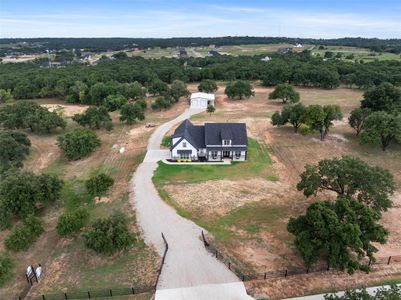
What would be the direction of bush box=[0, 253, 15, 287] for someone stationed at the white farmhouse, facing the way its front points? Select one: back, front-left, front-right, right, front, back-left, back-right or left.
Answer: front-right

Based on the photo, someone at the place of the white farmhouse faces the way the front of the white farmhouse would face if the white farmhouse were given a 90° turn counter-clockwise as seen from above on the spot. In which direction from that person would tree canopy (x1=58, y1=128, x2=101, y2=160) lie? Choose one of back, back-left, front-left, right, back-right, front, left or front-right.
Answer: back

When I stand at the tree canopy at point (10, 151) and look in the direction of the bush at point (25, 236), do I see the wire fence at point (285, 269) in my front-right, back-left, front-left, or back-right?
front-left

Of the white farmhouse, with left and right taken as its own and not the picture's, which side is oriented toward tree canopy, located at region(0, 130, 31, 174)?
right

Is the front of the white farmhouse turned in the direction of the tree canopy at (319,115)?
no

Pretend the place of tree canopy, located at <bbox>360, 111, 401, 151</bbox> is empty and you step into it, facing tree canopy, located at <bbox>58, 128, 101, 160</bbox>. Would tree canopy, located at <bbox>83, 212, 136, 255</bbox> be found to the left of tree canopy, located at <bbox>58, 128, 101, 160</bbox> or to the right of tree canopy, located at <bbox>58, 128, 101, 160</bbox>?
left

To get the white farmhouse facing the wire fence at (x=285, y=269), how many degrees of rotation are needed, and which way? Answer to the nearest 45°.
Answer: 0° — it already faces it

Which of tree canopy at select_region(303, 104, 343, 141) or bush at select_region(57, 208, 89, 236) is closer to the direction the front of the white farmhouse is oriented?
the bush

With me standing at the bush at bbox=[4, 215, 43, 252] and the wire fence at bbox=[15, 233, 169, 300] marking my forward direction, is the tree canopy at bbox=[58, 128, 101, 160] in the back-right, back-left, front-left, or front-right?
back-left

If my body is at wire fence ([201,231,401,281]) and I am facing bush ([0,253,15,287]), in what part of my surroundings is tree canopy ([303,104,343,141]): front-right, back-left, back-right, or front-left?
back-right

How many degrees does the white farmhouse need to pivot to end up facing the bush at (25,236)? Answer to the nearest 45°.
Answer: approximately 45° to its right

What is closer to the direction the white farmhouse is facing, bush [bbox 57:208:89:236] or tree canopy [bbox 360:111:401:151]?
the bush

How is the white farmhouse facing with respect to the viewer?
toward the camera

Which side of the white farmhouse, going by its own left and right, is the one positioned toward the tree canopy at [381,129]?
left

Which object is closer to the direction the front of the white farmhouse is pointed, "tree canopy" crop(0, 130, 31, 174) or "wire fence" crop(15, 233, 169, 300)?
the wire fence

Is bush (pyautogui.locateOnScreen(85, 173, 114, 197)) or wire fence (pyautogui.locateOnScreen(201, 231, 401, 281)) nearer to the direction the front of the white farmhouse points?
the wire fence

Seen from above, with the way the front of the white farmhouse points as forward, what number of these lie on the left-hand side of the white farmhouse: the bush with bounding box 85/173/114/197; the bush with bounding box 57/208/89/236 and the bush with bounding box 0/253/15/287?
0

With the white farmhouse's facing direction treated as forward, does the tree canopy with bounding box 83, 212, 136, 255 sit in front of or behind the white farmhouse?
in front
